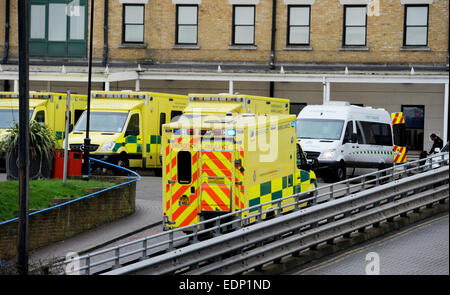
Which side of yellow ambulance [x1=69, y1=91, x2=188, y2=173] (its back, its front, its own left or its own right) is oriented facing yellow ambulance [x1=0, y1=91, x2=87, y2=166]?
right

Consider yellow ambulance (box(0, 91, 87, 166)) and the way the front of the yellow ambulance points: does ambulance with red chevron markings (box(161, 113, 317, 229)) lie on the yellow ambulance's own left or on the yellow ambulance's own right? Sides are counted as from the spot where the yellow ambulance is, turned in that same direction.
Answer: on the yellow ambulance's own left

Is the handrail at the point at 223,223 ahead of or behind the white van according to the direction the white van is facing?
ahead

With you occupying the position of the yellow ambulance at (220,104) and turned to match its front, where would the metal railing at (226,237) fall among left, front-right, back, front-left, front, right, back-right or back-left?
front-left

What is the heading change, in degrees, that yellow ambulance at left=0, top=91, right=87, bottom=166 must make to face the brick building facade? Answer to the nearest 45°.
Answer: approximately 180°

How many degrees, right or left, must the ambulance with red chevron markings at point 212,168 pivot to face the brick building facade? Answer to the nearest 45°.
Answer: approximately 45° to its left

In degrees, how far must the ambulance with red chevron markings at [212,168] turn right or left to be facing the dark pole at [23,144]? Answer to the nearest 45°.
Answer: approximately 180°

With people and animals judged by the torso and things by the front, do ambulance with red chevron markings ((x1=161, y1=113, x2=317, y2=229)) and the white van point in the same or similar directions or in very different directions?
very different directions

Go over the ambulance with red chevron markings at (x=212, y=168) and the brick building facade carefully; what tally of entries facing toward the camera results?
1

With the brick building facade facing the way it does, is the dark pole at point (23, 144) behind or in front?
in front

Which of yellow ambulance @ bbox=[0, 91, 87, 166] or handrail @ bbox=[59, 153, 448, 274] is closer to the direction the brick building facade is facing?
the handrail

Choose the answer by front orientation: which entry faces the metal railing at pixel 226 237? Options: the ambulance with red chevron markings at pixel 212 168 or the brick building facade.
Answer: the brick building facade
